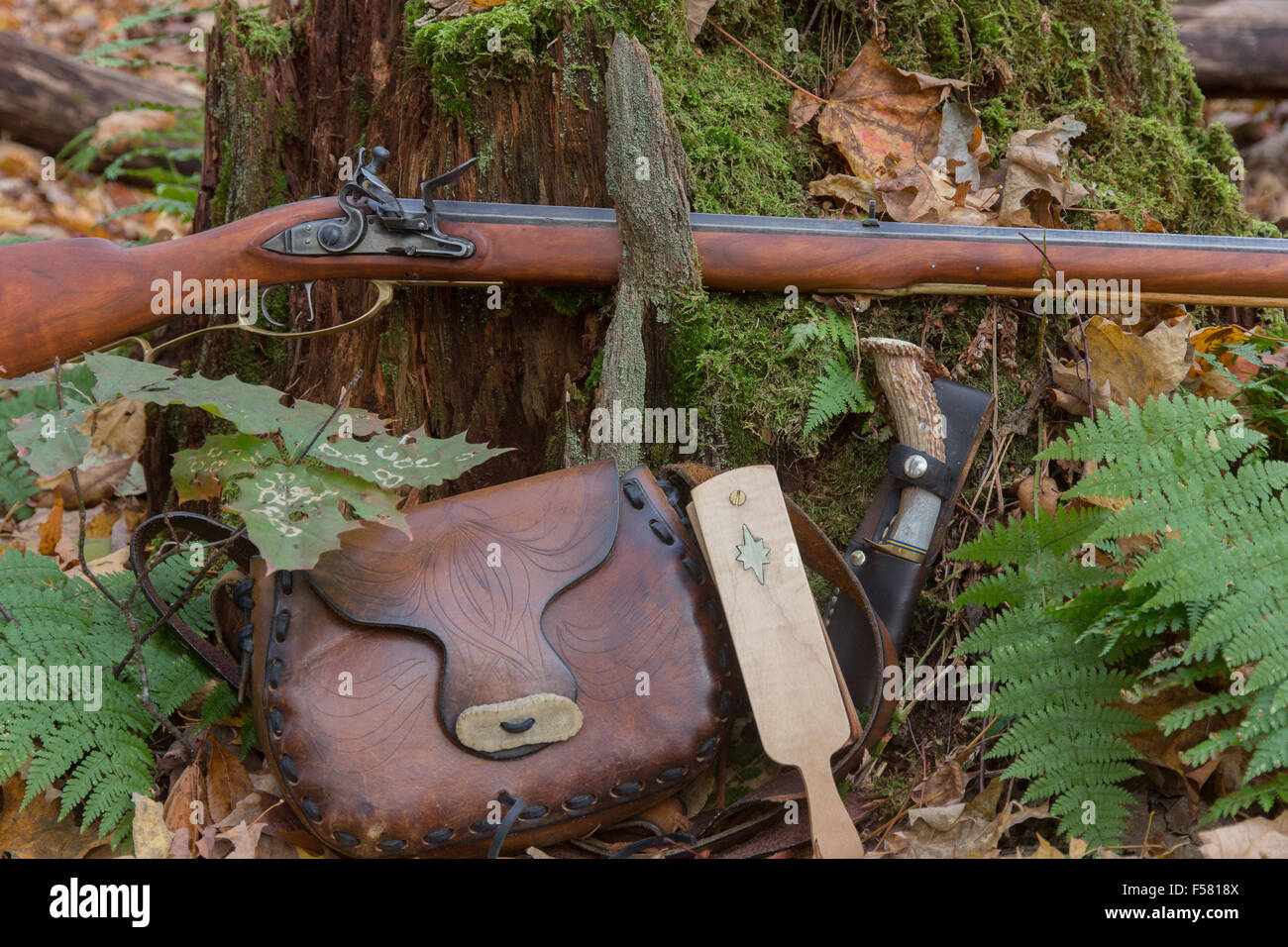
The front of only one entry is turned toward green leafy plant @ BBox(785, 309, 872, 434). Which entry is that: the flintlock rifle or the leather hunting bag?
the flintlock rifle

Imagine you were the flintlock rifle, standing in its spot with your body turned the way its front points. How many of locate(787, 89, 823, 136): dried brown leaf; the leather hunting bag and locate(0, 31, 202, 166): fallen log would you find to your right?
1

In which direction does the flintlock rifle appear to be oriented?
to the viewer's right

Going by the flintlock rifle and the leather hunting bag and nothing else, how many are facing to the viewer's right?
1

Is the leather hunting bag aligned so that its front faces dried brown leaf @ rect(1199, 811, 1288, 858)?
no

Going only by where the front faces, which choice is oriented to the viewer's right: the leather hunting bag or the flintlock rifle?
the flintlock rifle

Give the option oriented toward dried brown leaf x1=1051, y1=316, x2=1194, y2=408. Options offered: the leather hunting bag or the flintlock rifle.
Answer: the flintlock rifle

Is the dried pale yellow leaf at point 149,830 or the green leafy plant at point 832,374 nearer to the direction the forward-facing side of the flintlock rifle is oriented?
the green leafy plant

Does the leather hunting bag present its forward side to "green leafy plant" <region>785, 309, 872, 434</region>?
no

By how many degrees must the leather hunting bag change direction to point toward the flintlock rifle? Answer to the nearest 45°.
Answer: approximately 180°

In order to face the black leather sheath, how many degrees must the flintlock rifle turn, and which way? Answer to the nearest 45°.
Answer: approximately 45° to its right

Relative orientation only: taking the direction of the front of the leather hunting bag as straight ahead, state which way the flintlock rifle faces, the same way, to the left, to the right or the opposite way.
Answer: to the left

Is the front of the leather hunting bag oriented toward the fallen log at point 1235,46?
no

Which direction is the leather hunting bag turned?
toward the camera

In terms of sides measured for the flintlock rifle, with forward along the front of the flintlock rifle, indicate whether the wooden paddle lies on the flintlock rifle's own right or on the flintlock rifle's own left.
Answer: on the flintlock rifle's own right
